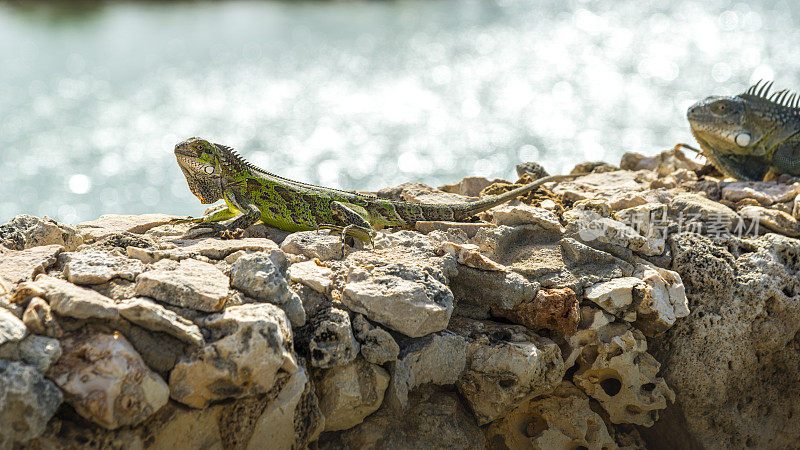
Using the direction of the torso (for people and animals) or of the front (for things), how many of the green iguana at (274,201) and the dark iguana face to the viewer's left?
2

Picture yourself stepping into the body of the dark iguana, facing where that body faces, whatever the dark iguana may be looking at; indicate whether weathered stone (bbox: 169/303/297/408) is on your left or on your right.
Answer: on your left

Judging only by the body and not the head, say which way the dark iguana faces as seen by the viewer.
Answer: to the viewer's left

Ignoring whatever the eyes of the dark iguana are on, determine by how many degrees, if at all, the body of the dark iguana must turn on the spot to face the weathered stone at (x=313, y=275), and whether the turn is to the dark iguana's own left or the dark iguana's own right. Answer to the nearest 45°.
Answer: approximately 45° to the dark iguana's own left

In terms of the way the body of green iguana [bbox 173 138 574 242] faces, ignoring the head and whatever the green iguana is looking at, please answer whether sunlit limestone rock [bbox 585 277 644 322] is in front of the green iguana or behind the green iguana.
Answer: behind

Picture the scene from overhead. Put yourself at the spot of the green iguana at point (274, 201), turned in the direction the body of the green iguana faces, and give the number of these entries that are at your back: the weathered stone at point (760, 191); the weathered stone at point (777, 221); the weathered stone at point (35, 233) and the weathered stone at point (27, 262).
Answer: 2

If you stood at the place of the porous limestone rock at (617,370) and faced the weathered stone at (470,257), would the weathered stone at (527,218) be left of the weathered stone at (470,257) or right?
right

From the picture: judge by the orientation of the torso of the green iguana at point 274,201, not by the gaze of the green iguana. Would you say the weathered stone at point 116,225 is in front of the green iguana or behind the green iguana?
in front

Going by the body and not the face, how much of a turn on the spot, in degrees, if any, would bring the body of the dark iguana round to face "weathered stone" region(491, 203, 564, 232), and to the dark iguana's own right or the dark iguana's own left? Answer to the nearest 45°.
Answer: approximately 45° to the dark iguana's own left

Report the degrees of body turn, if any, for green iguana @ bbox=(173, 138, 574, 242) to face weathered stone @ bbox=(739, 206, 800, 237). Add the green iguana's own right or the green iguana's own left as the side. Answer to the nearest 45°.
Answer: approximately 180°

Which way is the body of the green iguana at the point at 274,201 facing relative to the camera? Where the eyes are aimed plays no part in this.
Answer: to the viewer's left

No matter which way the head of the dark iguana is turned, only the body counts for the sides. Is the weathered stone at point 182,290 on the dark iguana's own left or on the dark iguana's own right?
on the dark iguana's own left
